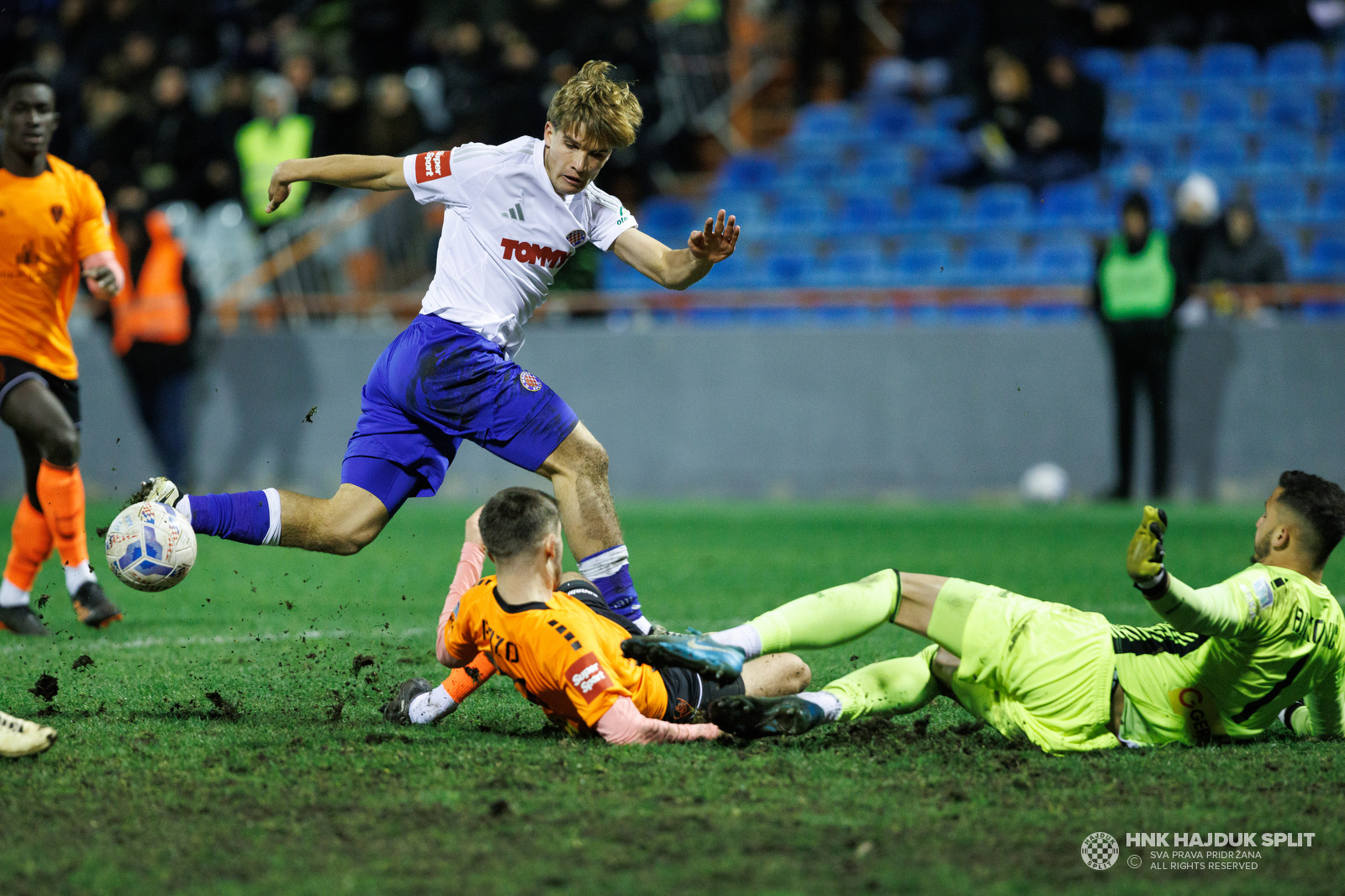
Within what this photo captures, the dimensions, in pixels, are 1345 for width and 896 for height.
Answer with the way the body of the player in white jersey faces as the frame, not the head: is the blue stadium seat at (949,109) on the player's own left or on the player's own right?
on the player's own left

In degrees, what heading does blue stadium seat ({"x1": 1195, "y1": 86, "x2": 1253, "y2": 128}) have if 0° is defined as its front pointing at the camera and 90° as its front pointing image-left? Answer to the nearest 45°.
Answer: approximately 0°

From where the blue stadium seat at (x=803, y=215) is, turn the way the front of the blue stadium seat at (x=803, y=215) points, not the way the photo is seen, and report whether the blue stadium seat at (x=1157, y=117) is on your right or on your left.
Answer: on your left

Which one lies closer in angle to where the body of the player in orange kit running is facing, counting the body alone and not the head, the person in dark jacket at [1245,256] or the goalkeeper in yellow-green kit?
the goalkeeper in yellow-green kit
